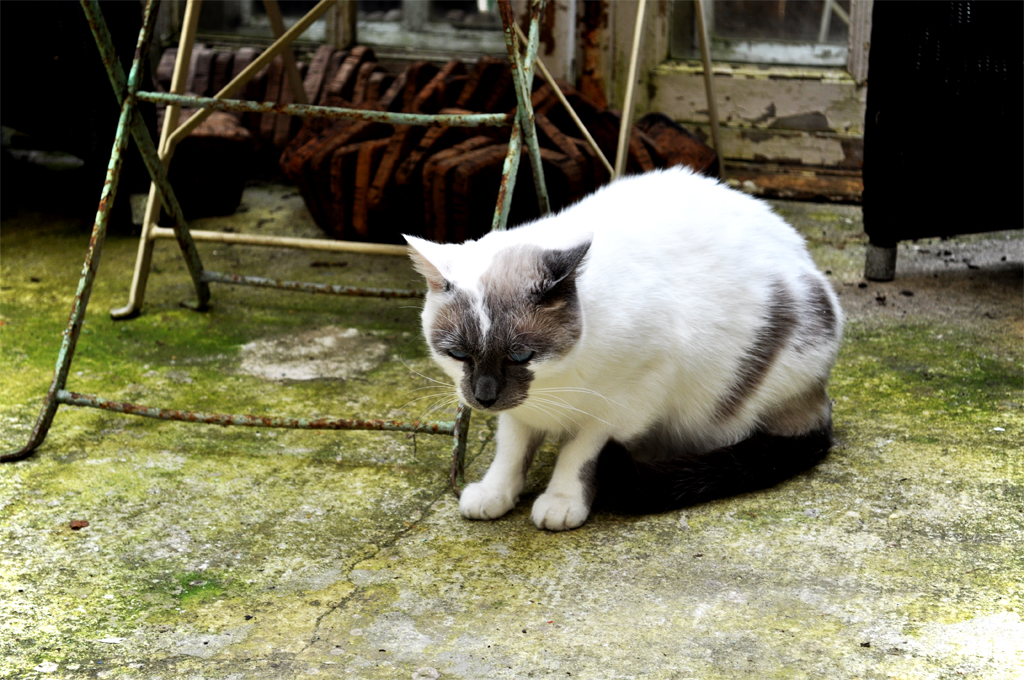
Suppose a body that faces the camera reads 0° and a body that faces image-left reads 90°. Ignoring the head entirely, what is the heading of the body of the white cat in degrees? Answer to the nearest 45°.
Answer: approximately 45°

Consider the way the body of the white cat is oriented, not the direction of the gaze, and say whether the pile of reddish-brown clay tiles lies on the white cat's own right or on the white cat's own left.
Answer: on the white cat's own right
